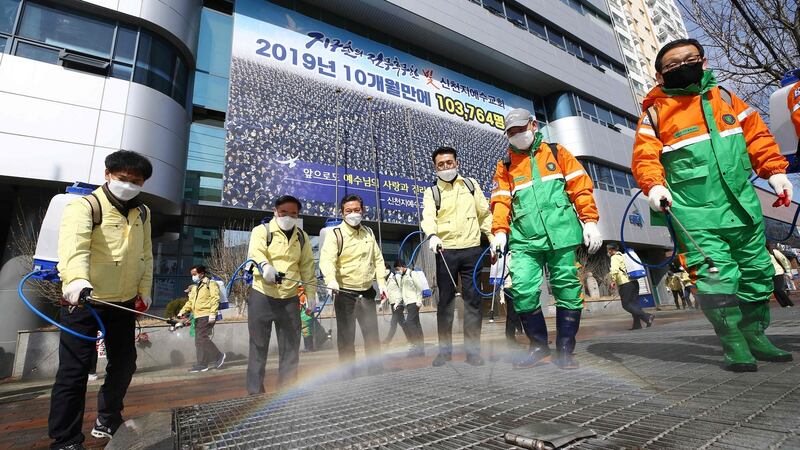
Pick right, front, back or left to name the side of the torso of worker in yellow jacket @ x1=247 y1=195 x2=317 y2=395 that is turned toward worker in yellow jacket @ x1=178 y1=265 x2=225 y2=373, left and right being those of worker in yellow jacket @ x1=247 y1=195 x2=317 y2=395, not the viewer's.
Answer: back

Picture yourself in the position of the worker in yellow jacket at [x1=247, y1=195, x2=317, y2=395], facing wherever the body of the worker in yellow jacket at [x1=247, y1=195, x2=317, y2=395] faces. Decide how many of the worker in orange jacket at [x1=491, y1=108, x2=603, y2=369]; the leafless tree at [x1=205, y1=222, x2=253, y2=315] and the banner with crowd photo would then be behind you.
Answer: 2

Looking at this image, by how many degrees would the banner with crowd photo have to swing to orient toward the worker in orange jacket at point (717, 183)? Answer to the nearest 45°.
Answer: approximately 45° to its right

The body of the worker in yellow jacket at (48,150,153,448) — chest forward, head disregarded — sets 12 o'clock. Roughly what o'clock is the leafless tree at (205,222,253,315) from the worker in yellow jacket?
The leafless tree is roughly at 8 o'clock from the worker in yellow jacket.

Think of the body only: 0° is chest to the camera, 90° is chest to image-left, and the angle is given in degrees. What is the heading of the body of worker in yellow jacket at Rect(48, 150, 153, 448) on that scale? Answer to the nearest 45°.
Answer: approximately 315°

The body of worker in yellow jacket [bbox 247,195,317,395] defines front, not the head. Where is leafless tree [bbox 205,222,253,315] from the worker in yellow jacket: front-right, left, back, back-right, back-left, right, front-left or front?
back

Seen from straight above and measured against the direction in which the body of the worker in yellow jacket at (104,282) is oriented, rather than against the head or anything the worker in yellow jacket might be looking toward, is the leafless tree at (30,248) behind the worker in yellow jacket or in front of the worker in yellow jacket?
behind

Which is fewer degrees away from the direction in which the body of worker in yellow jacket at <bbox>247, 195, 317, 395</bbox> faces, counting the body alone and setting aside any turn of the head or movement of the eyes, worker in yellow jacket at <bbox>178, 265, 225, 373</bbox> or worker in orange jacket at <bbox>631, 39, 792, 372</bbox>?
the worker in orange jacket
